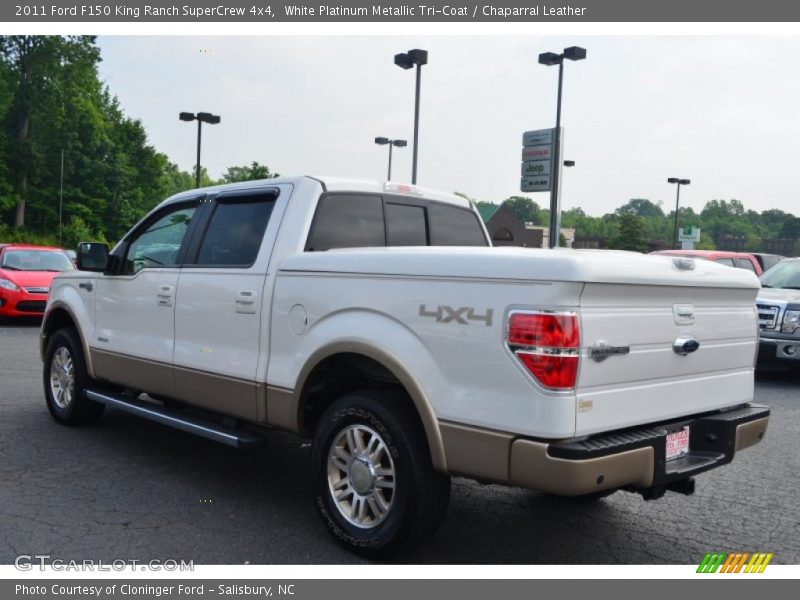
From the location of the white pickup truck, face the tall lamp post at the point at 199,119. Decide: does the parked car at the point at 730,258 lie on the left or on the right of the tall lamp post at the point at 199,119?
right

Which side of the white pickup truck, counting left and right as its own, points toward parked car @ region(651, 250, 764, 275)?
right

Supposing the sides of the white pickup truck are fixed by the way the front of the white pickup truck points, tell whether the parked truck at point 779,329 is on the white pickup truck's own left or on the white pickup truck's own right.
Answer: on the white pickup truck's own right

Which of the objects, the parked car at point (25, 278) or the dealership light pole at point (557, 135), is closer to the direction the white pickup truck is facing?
the parked car

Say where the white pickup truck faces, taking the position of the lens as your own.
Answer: facing away from the viewer and to the left of the viewer

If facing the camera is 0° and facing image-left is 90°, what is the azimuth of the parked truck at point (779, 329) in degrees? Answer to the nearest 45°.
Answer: approximately 45°

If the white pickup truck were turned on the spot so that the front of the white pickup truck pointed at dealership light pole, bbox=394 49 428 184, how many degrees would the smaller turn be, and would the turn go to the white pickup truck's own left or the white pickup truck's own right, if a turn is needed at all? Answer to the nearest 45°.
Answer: approximately 45° to the white pickup truck's own right

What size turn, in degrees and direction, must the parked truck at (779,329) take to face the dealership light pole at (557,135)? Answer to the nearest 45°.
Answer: approximately 90° to its right

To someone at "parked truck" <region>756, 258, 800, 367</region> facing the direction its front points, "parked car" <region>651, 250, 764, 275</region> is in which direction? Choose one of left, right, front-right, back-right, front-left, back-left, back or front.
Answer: back-right

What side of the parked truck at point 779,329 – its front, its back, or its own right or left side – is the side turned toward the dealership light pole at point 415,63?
right
